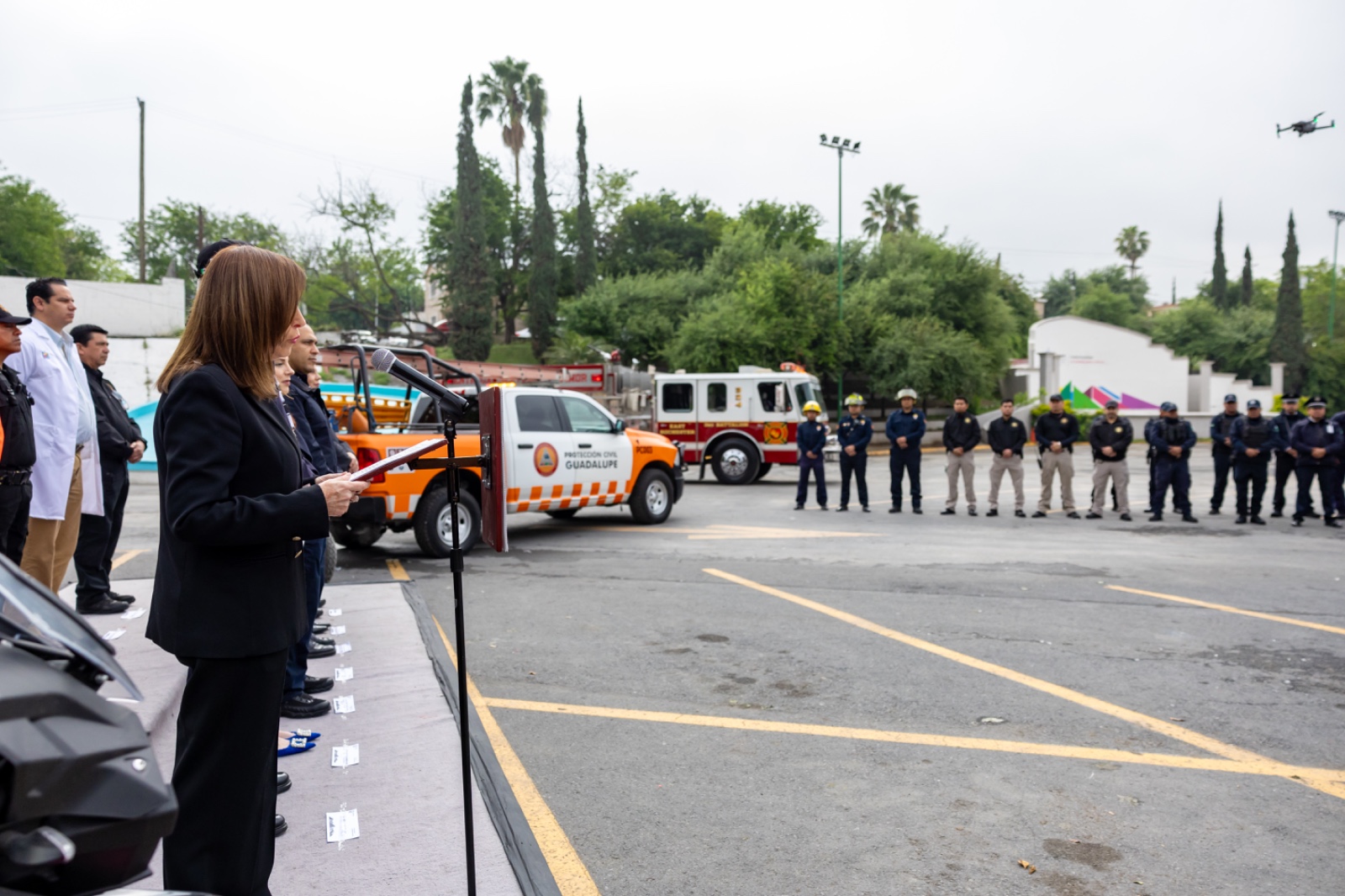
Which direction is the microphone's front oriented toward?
to the viewer's left

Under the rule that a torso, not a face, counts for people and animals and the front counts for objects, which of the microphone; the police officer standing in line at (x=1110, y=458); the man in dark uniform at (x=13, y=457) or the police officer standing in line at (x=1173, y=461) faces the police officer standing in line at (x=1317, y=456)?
the man in dark uniform

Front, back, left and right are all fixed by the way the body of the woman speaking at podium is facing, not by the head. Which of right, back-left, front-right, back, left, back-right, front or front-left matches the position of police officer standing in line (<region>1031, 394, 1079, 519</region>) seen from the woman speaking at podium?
front-left

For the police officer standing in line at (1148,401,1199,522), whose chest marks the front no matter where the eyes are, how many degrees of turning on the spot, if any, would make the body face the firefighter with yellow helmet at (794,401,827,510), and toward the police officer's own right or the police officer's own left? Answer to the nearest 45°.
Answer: approximately 90° to the police officer's own right

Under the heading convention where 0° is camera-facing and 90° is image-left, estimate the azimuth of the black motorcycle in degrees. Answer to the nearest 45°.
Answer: approximately 270°

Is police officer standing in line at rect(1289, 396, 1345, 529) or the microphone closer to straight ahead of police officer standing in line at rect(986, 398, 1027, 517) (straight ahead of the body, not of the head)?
the microphone

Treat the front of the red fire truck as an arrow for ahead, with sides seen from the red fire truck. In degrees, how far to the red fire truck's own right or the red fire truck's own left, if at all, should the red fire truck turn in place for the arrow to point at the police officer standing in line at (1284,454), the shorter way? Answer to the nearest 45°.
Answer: approximately 45° to the red fire truck's own right

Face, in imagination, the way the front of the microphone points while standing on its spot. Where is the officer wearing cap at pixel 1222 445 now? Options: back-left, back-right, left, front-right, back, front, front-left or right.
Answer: back-right

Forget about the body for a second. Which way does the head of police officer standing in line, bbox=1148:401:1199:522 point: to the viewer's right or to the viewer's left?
to the viewer's left

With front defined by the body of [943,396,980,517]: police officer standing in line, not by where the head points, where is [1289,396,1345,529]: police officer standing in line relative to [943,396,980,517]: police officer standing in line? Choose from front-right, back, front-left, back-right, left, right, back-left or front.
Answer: left

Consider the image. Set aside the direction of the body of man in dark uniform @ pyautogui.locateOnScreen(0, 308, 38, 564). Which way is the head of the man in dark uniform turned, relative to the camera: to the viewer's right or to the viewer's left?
to the viewer's right

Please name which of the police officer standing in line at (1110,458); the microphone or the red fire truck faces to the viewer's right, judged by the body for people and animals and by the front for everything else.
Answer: the red fire truck

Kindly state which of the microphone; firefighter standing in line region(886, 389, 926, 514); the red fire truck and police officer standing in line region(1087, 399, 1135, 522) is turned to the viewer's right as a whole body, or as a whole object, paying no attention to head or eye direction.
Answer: the red fire truck
